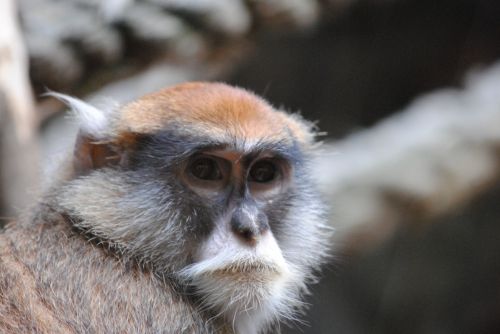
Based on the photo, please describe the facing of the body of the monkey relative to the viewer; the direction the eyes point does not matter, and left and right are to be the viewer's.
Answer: facing the viewer and to the right of the viewer

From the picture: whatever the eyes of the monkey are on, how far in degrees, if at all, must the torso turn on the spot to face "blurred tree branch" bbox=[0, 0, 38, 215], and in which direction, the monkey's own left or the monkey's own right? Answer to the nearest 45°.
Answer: approximately 180°
